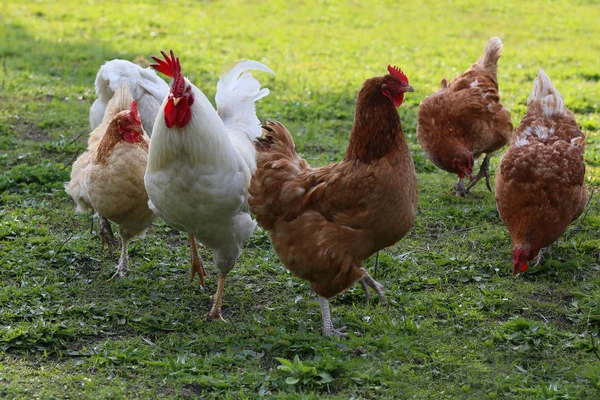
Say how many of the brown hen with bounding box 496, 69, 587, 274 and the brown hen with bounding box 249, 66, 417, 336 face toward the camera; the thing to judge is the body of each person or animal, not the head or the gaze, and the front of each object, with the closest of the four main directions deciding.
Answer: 1

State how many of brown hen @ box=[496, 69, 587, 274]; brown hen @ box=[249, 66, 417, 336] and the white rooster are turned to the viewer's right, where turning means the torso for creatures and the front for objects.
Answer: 1

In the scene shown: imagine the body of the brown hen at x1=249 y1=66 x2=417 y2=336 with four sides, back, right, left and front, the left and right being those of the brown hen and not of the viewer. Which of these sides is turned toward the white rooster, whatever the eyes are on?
back

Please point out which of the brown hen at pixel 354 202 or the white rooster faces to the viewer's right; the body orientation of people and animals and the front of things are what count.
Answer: the brown hen

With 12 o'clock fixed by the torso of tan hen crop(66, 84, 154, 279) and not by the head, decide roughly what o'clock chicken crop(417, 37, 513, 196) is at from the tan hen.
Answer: The chicken is roughly at 10 o'clock from the tan hen.

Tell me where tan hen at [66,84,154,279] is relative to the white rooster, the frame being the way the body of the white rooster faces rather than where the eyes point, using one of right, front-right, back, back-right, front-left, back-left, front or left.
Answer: right

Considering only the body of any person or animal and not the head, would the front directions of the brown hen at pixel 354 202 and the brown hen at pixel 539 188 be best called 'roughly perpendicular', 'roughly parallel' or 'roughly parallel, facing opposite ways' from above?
roughly perpendicular

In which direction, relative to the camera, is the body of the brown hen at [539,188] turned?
toward the camera

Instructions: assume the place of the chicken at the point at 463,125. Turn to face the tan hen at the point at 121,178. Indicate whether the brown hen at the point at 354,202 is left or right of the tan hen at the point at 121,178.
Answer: left

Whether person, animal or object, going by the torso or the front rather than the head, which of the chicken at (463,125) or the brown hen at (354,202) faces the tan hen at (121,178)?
the chicken

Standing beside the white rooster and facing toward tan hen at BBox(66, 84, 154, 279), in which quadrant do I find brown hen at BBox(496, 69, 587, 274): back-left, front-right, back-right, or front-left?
back-right

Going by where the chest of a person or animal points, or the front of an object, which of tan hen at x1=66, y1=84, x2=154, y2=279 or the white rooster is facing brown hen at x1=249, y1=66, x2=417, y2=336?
tan hen at x1=66, y1=84, x2=154, y2=279

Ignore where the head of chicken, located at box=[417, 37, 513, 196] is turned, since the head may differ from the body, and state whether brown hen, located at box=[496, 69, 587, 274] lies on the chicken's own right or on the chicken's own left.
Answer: on the chicken's own left

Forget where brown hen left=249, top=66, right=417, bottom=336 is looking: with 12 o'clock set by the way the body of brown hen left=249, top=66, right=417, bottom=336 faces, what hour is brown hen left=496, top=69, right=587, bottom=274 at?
brown hen left=496, top=69, right=587, bottom=274 is roughly at 11 o'clock from brown hen left=249, top=66, right=417, bottom=336.

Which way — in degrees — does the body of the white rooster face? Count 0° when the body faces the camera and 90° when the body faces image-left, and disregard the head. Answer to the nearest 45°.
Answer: approximately 45°

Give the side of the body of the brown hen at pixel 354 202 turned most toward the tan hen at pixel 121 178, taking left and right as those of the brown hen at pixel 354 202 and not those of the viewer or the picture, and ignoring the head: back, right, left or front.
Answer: back
